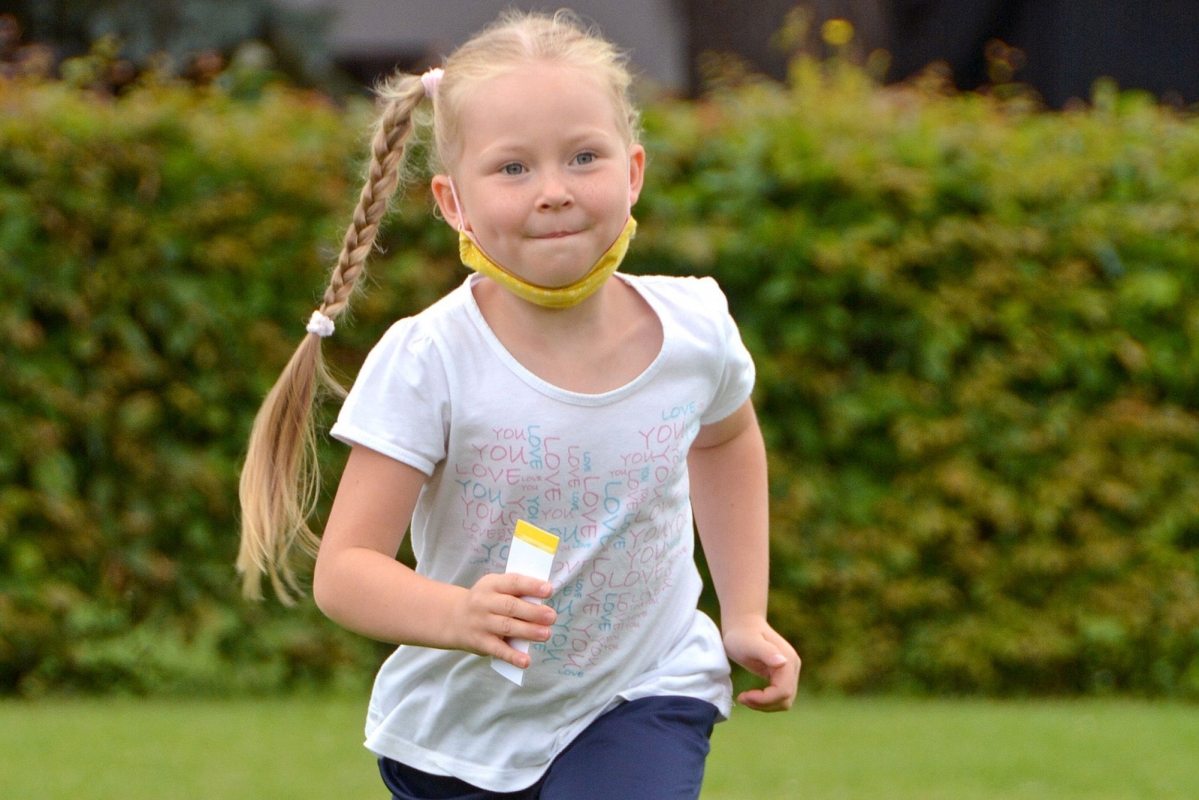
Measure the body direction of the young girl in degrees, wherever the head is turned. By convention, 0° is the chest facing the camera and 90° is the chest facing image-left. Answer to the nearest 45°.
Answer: approximately 0°
